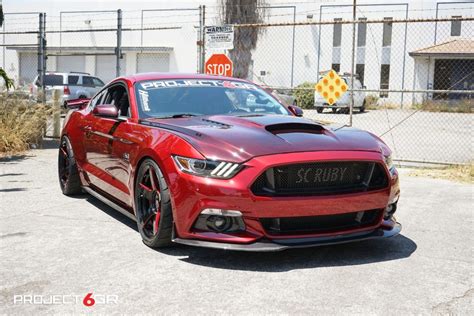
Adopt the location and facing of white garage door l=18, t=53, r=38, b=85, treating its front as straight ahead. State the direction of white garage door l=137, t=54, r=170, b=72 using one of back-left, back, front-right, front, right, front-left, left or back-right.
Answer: front-left

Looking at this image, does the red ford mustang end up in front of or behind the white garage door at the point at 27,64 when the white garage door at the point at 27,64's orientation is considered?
in front

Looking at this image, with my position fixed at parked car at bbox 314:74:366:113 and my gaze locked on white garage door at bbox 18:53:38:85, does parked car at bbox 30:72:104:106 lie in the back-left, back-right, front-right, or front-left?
front-left

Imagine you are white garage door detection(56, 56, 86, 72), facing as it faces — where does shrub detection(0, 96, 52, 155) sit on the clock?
The shrub is roughly at 12 o'clock from the white garage door.

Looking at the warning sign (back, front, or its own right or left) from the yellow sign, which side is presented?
left

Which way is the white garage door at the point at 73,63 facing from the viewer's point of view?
toward the camera

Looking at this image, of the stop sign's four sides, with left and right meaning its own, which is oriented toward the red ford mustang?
front

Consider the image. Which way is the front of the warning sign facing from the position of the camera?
facing the viewer

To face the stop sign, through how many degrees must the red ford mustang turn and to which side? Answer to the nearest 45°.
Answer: approximately 135° to its left

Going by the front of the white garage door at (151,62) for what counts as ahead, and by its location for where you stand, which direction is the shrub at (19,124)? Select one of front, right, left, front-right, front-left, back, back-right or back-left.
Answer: front

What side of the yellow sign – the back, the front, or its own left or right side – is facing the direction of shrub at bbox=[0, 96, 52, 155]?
right

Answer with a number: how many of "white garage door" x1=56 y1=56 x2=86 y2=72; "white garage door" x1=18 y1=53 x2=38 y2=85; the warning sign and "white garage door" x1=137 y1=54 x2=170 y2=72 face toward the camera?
4

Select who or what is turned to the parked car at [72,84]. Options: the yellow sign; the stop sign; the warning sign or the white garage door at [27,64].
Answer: the white garage door

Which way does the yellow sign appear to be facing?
toward the camera
